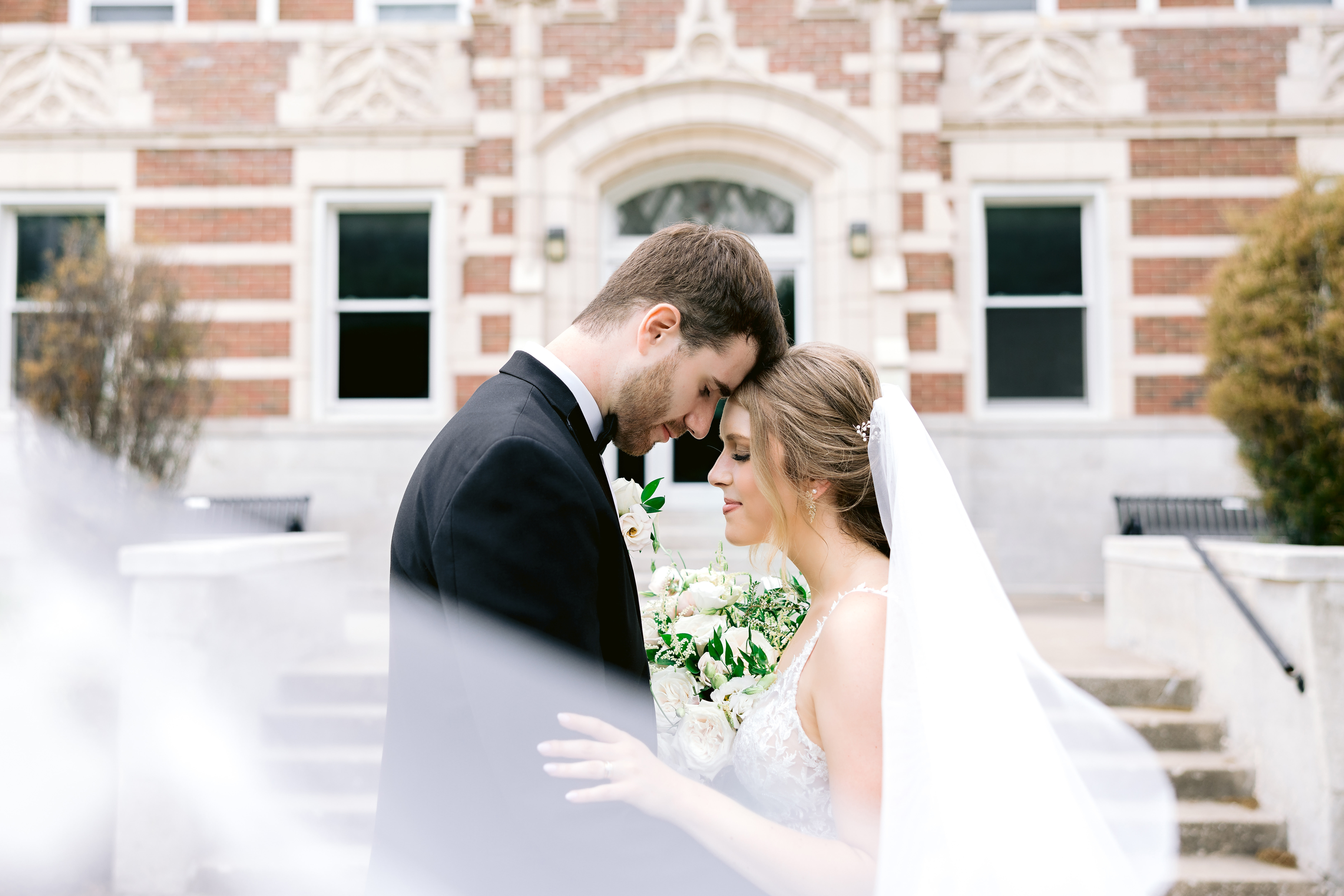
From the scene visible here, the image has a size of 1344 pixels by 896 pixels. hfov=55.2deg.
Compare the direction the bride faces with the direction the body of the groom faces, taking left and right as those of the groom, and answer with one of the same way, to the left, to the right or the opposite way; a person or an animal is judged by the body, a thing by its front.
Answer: the opposite way

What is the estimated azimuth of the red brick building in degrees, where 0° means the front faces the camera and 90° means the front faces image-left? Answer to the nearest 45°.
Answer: approximately 0°

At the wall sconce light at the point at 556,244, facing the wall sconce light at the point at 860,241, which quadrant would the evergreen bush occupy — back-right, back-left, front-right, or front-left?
front-right

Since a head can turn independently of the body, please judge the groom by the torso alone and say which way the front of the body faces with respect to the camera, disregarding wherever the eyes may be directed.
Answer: to the viewer's right

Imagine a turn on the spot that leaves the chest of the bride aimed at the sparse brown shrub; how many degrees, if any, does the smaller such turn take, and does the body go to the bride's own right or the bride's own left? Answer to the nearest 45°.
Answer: approximately 45° to the bride's own right

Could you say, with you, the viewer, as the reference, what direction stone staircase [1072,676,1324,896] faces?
facing the viewer

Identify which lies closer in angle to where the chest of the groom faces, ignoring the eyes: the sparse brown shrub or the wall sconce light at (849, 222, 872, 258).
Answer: the wall sconce light

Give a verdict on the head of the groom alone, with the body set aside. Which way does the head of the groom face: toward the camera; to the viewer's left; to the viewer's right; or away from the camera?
to the viewer's right

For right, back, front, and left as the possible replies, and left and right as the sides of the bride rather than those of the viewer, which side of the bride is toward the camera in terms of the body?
left

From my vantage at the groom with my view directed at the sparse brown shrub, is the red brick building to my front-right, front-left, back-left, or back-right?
front-right
